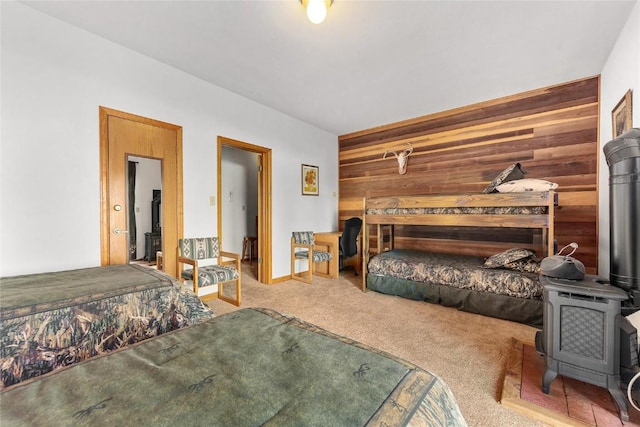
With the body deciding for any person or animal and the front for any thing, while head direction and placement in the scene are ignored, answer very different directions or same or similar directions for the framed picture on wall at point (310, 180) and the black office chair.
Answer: very different directions

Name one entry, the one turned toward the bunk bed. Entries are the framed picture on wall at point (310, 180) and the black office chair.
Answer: the framed picture on wall

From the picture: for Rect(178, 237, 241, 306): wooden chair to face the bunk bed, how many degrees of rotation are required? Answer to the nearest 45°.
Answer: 0° — it already faces it

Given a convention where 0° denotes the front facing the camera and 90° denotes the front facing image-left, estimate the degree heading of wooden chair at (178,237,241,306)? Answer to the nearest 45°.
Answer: approximately 315°

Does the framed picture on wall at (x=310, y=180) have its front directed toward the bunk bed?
yes

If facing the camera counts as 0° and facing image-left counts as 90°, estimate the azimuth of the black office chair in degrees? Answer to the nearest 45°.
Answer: approximately 135°
